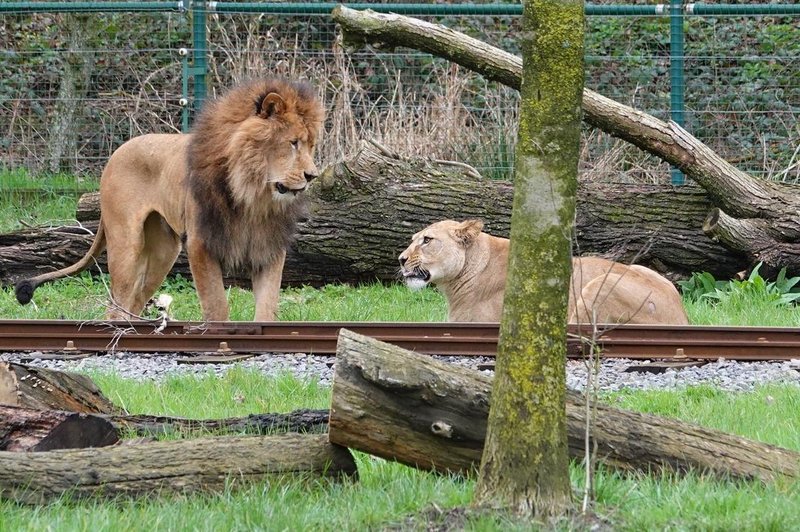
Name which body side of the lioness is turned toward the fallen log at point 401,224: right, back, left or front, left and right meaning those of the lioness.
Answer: right

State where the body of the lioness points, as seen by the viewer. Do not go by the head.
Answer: to the viewer's left

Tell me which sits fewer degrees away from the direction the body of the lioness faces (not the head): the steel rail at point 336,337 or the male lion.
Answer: the male lion

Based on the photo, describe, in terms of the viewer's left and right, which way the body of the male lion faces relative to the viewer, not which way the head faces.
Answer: facing the viewer and to the right of the viewer

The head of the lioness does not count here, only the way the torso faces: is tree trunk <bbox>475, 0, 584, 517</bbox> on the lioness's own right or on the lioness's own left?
on the lioness's own left

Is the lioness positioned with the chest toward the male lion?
yes

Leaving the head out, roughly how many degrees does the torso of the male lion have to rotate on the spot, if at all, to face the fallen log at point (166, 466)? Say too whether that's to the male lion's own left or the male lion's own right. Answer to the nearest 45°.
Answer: approximately 45° to the male lion's own right

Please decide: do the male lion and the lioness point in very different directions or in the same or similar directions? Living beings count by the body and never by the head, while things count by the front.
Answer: very different directions

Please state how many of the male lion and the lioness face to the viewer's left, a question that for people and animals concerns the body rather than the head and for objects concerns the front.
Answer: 1

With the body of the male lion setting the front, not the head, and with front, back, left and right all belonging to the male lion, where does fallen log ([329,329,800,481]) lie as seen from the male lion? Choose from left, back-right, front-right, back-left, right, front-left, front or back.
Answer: front-right

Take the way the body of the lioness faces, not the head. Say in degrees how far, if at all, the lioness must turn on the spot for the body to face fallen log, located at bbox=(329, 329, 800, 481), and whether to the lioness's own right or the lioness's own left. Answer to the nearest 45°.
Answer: approximately 90° to the lioness's own left

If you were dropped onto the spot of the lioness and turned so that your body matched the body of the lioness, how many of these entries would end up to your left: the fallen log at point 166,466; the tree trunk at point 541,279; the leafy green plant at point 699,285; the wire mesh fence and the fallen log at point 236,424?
3

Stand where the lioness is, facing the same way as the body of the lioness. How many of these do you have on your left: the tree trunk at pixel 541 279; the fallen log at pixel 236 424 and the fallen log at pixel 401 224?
2

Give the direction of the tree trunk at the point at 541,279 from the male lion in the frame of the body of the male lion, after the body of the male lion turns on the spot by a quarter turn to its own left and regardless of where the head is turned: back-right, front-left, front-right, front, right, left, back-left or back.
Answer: back-right

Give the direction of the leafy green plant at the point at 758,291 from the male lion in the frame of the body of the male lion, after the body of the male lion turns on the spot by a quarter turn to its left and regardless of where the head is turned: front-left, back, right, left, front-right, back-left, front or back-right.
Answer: front-right

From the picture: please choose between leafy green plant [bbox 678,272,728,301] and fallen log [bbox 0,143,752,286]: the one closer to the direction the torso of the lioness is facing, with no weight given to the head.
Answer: the fallen log
